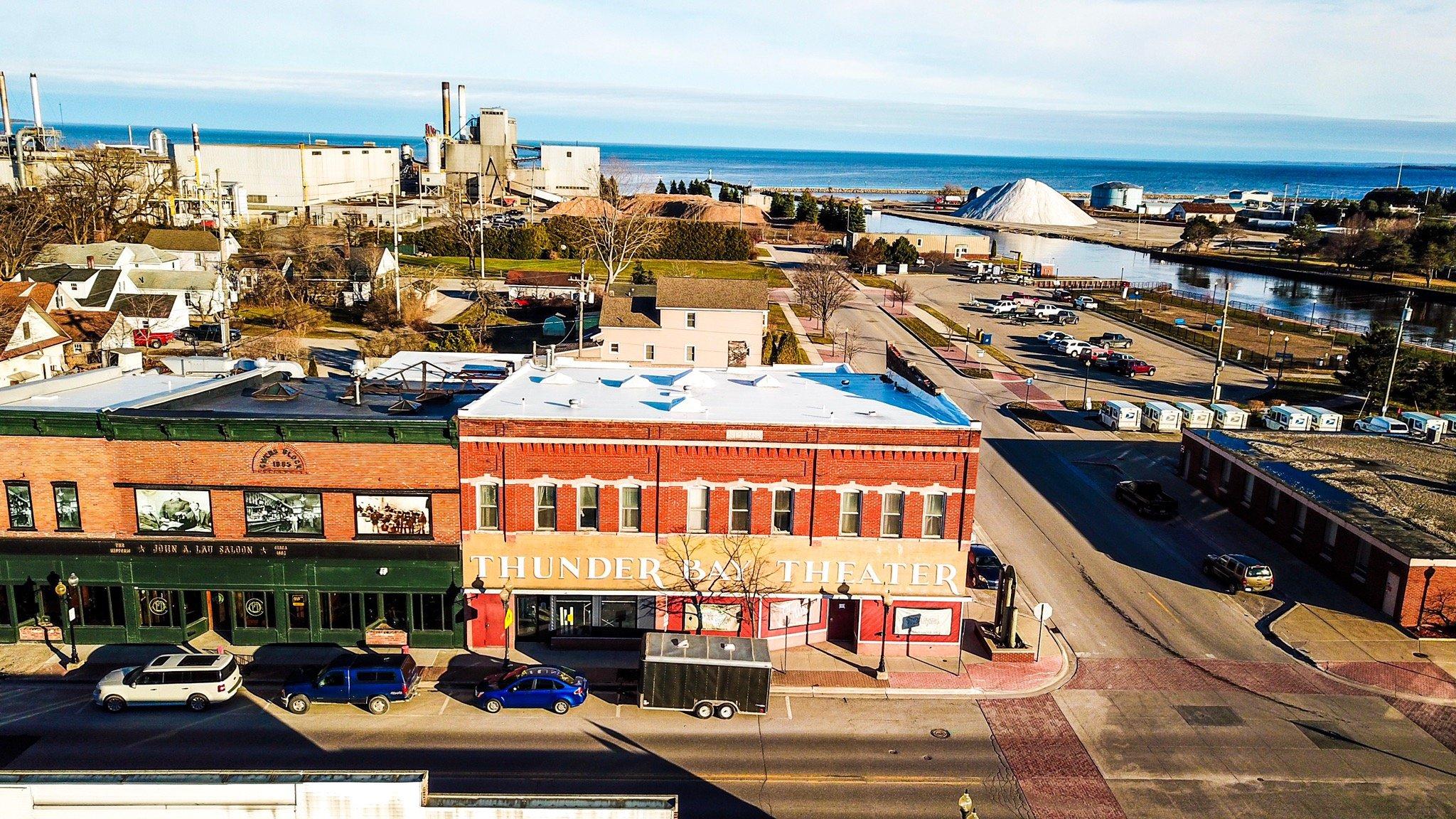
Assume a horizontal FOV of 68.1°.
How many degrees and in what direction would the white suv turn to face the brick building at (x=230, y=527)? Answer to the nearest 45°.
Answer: approximately 135° to its right

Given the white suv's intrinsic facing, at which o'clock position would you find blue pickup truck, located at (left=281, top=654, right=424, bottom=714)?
The blue pickup truck is roughly at 7 o'clock from the white suv.

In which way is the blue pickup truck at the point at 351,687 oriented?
to the viewer's left

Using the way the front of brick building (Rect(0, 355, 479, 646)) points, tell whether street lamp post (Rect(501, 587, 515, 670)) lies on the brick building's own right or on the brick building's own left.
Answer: on the brick building's own left

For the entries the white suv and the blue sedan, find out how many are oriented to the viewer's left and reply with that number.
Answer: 2

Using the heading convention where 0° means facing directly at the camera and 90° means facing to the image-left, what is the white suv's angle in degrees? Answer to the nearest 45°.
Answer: approximately 90°

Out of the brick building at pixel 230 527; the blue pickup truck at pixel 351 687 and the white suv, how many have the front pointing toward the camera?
1

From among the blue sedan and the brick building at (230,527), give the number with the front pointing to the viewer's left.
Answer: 1

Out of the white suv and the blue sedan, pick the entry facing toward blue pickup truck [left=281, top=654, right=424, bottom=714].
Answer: the blue sedan

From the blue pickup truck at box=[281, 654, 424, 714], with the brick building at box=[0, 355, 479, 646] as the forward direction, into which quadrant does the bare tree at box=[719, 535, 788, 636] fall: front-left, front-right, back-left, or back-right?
back-right

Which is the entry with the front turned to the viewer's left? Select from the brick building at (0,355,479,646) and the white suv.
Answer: the white suv

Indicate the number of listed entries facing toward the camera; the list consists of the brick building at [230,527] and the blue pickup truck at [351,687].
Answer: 1

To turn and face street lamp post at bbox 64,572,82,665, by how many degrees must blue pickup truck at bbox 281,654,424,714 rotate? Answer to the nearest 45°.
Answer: approximately 45° to its right

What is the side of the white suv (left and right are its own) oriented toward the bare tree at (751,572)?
back

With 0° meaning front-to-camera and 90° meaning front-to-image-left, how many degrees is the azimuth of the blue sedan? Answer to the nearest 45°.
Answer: approximately 90°
